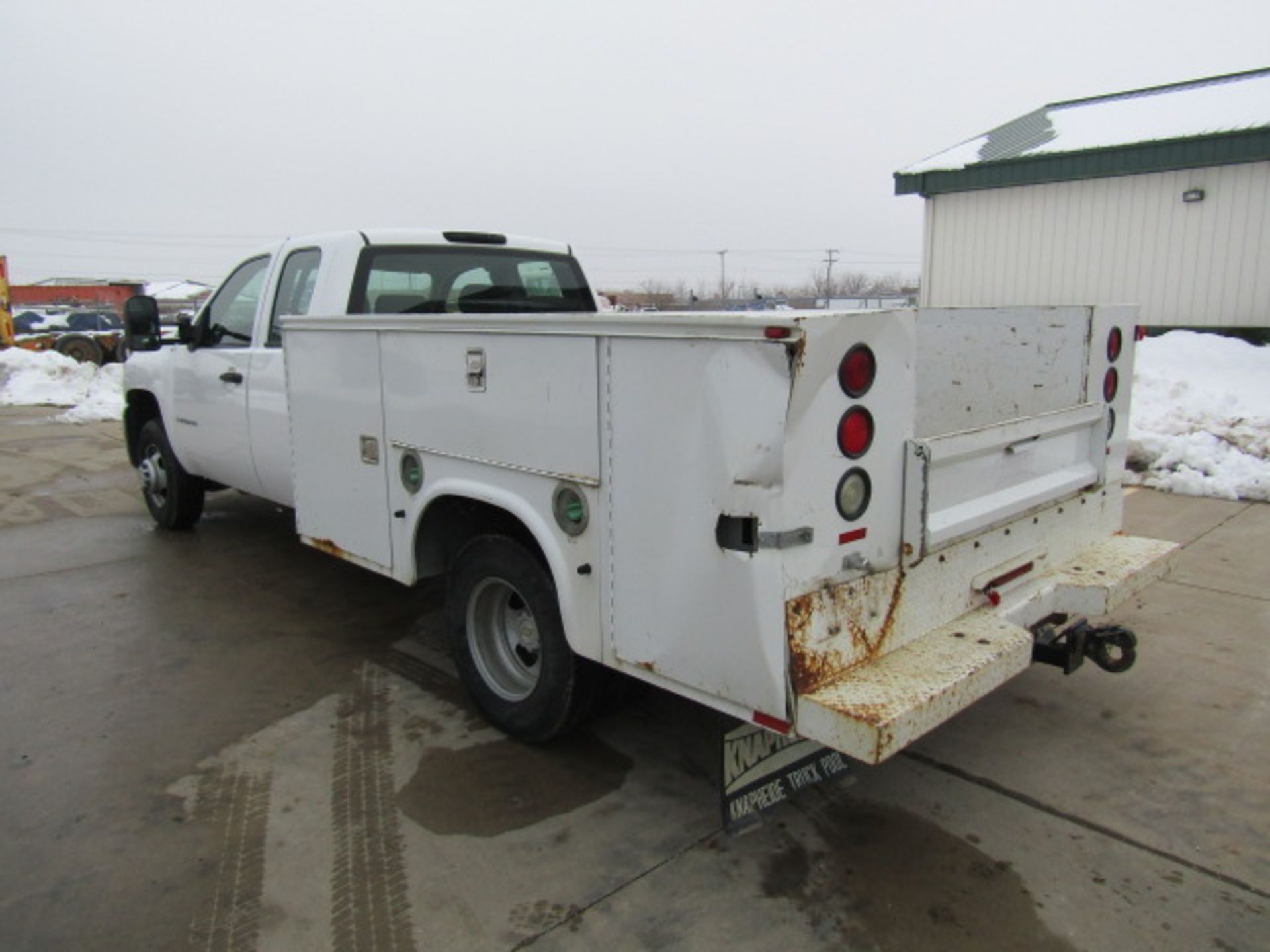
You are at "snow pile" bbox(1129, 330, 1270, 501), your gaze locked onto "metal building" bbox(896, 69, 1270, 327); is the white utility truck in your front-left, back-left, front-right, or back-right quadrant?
back-left

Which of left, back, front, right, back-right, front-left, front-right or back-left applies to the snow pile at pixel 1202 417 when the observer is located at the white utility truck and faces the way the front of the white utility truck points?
right

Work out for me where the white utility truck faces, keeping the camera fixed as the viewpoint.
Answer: facing away from the viewer and to the left of the viewer

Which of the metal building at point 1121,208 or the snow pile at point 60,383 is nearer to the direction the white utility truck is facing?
the snow pile

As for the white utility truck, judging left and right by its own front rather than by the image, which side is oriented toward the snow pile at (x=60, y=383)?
front

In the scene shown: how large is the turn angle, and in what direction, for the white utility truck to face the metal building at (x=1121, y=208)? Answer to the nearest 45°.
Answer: approximately 90° to its right
